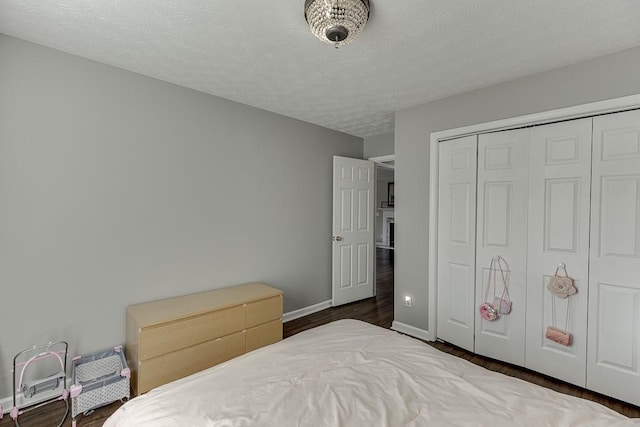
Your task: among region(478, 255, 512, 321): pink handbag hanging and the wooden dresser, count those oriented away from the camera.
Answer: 0

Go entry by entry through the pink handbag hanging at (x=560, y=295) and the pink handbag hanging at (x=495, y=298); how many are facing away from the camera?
0

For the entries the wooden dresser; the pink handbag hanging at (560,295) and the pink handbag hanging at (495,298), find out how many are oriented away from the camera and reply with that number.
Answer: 0

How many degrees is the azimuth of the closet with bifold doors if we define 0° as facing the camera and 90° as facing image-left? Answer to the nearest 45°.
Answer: approximately 45°

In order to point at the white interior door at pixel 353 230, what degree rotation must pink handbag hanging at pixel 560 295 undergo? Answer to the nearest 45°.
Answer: approximately 45° to its right

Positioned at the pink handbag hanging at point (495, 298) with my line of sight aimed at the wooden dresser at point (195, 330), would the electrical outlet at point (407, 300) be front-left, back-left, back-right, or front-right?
front-right

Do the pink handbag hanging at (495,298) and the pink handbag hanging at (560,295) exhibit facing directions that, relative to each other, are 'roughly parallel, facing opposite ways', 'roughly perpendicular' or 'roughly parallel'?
roughly parallel

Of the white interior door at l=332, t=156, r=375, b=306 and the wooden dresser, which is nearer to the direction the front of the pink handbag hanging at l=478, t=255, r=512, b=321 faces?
the wooden dresser

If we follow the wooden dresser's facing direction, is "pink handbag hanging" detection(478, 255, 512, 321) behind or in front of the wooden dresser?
in front

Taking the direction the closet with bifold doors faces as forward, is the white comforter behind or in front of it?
in front

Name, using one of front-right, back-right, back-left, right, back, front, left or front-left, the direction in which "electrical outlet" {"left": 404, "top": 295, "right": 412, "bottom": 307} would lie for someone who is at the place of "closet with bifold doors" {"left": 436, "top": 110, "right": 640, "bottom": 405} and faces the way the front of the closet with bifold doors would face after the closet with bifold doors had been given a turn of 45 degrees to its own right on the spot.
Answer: front

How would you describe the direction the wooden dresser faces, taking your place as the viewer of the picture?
facing the viewer and to the right of the viewer

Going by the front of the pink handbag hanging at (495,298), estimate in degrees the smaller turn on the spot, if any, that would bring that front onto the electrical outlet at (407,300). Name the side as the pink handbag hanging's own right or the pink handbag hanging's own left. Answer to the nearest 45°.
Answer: approximately 45° to the pink handbag hanging's own right

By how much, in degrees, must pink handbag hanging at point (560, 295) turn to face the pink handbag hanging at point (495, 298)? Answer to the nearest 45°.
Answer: approximately 45° to its right

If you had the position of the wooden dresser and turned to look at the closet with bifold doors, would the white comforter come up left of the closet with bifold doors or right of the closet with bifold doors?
right

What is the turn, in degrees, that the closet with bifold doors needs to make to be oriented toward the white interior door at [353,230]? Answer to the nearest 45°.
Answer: approximately 45° to its right

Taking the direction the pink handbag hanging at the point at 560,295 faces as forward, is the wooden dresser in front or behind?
in front

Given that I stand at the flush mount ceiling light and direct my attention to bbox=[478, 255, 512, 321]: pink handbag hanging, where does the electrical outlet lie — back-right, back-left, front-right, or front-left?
front-left
